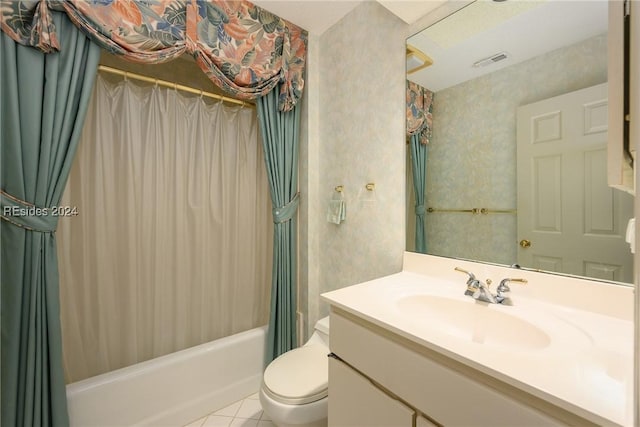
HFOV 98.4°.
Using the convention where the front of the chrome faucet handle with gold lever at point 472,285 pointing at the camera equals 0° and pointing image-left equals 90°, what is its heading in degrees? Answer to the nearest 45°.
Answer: approximately 45°

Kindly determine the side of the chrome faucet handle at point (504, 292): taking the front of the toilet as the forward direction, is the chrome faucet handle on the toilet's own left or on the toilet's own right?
on the toilet's own left

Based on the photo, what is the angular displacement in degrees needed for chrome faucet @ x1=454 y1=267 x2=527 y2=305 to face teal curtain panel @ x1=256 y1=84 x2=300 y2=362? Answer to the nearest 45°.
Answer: approximately 45° to its right

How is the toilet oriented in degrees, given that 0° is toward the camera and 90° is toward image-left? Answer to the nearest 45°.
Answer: approximately 45°

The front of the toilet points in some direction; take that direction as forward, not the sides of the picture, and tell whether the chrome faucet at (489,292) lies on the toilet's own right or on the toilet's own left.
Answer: on the toilet's own left

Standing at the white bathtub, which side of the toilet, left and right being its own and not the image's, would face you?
right

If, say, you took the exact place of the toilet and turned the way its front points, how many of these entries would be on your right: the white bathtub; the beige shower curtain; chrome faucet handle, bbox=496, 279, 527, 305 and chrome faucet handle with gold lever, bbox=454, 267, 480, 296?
2
